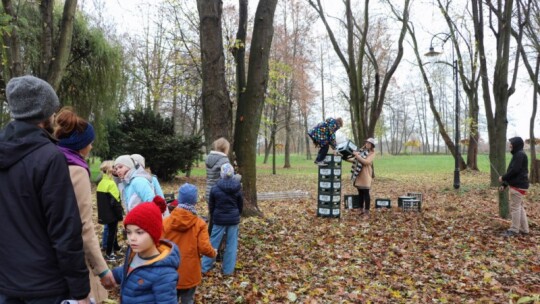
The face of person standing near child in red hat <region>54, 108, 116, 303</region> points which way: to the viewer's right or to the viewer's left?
to the viewer's right

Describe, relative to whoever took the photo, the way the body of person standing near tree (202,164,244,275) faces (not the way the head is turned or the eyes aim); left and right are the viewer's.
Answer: facing away from the viewer

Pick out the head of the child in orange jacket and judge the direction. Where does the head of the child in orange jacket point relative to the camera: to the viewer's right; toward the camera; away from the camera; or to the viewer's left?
away from the camera

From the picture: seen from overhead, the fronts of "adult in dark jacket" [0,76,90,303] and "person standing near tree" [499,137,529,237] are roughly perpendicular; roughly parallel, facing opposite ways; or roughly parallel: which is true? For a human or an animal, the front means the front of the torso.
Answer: roughly perpendicular

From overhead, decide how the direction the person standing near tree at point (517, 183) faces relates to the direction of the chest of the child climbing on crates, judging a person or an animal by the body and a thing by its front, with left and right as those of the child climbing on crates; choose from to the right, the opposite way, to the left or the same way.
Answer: the opposite way

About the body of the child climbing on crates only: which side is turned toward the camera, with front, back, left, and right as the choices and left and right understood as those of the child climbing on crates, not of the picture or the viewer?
right

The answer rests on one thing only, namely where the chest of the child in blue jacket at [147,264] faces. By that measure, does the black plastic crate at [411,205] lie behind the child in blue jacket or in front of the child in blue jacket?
behind

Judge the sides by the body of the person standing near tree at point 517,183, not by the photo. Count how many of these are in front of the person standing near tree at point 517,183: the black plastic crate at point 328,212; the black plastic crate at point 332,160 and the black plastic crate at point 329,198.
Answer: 3

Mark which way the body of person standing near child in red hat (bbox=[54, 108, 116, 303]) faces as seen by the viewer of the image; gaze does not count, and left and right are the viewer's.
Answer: facing away from the viewer and to the right of the viewer

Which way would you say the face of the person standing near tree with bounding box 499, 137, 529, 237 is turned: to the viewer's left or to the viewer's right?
to the viewer's left

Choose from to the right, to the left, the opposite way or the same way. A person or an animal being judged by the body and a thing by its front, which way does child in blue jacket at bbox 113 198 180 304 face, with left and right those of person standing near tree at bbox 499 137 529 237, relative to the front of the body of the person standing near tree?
to the left

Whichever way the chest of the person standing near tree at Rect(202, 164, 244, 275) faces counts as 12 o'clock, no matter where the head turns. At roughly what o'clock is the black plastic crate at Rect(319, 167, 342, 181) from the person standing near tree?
The black plastic crate is roughly at 1 o'clock from the person standing near tree.
